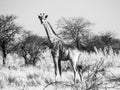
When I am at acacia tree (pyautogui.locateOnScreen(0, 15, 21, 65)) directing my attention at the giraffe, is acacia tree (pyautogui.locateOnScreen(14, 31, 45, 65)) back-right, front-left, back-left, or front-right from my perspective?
front-left
